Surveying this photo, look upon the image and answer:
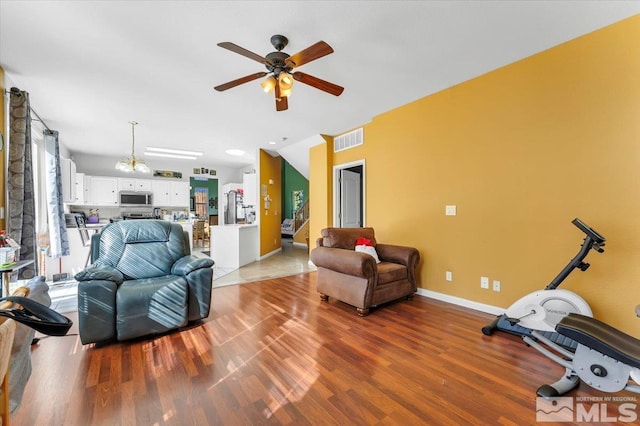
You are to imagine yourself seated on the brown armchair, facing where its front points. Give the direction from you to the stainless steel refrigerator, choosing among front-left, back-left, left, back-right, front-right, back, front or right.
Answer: back

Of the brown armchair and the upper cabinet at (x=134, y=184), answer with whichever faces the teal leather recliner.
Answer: the upper cabinet

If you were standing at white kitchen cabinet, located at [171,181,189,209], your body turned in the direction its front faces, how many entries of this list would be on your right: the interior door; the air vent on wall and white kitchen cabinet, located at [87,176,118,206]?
1

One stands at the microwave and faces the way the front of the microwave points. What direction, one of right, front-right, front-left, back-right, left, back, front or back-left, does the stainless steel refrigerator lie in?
left

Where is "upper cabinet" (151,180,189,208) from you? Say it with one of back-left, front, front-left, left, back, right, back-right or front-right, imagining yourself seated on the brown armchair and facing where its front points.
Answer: back

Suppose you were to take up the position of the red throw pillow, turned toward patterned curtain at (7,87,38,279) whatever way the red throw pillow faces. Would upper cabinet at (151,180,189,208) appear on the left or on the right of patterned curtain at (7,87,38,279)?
right
